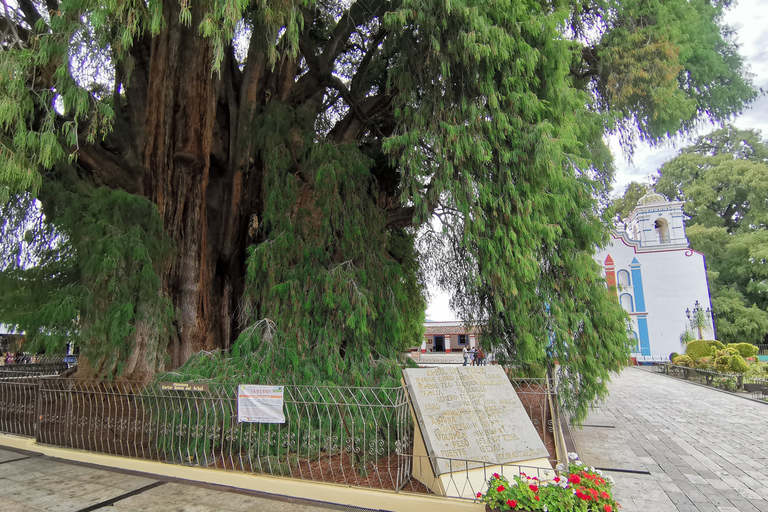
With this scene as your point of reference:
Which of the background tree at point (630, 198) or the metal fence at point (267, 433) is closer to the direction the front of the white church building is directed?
the metal fence

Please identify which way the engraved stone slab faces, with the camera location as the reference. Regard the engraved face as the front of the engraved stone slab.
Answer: facing the viewer and to the right of the viewer

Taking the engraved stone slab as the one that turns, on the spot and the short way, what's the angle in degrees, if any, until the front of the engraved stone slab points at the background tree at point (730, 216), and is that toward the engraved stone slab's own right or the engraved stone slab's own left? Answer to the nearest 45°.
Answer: approximately 90° to the engraved stone slab's own left

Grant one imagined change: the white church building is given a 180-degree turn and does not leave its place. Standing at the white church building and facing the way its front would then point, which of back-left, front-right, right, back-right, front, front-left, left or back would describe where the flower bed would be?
back-right

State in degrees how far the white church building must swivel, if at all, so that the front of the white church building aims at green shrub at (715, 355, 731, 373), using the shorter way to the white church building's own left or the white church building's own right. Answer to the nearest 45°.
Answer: approximately 45° to the white church building's own left

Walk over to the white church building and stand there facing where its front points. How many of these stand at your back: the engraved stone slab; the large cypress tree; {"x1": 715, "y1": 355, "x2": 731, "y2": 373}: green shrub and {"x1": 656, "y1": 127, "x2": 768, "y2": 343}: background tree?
1

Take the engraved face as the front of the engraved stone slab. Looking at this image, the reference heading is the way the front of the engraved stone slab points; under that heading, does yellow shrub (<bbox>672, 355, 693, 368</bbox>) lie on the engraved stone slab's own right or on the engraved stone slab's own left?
on the engraved stone slab's own left

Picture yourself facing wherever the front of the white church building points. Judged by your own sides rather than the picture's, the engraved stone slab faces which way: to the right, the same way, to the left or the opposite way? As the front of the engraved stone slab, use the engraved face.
the same way

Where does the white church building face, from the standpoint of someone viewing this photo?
facing the viewer and to the left of the viewer

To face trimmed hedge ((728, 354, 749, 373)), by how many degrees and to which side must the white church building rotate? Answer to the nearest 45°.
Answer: approximately 45° to its left

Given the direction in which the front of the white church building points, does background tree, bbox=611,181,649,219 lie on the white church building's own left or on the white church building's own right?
on the white church building's own right

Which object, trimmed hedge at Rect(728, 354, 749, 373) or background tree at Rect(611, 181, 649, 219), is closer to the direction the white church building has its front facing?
the trimmed hedge

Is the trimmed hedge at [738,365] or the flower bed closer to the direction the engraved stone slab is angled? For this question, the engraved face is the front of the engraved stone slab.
the flower bed

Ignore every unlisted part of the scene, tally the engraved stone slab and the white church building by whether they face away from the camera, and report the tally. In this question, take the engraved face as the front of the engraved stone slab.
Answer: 0

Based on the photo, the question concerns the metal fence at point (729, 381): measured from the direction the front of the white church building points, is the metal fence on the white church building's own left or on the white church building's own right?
on the white church building's own left
